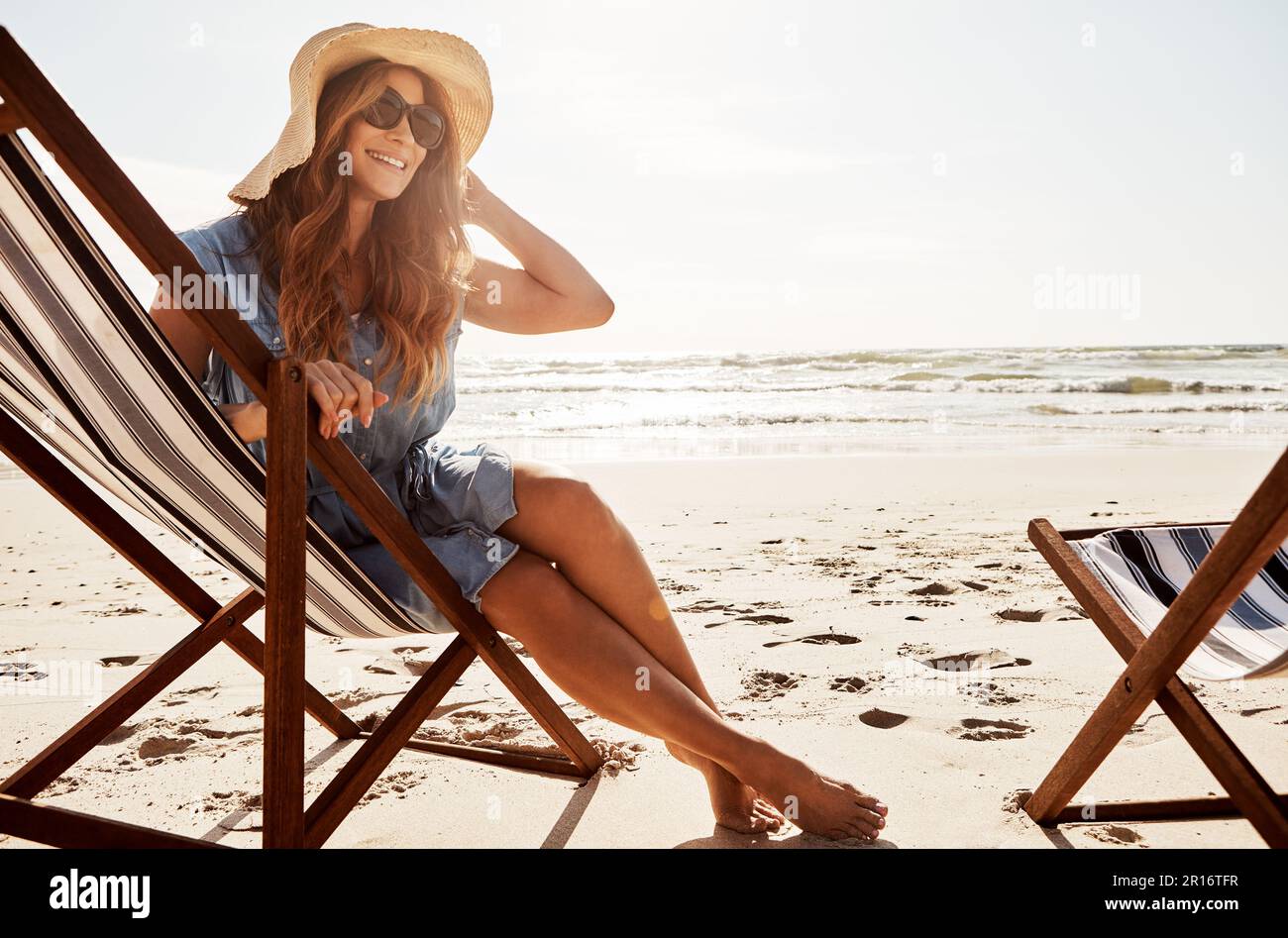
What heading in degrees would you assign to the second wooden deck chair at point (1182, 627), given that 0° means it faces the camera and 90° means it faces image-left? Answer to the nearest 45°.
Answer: approximately 135°

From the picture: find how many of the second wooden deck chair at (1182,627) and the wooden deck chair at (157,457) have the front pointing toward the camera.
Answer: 0

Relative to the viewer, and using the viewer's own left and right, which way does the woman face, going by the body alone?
facing the viewer and to the right of the viewer
